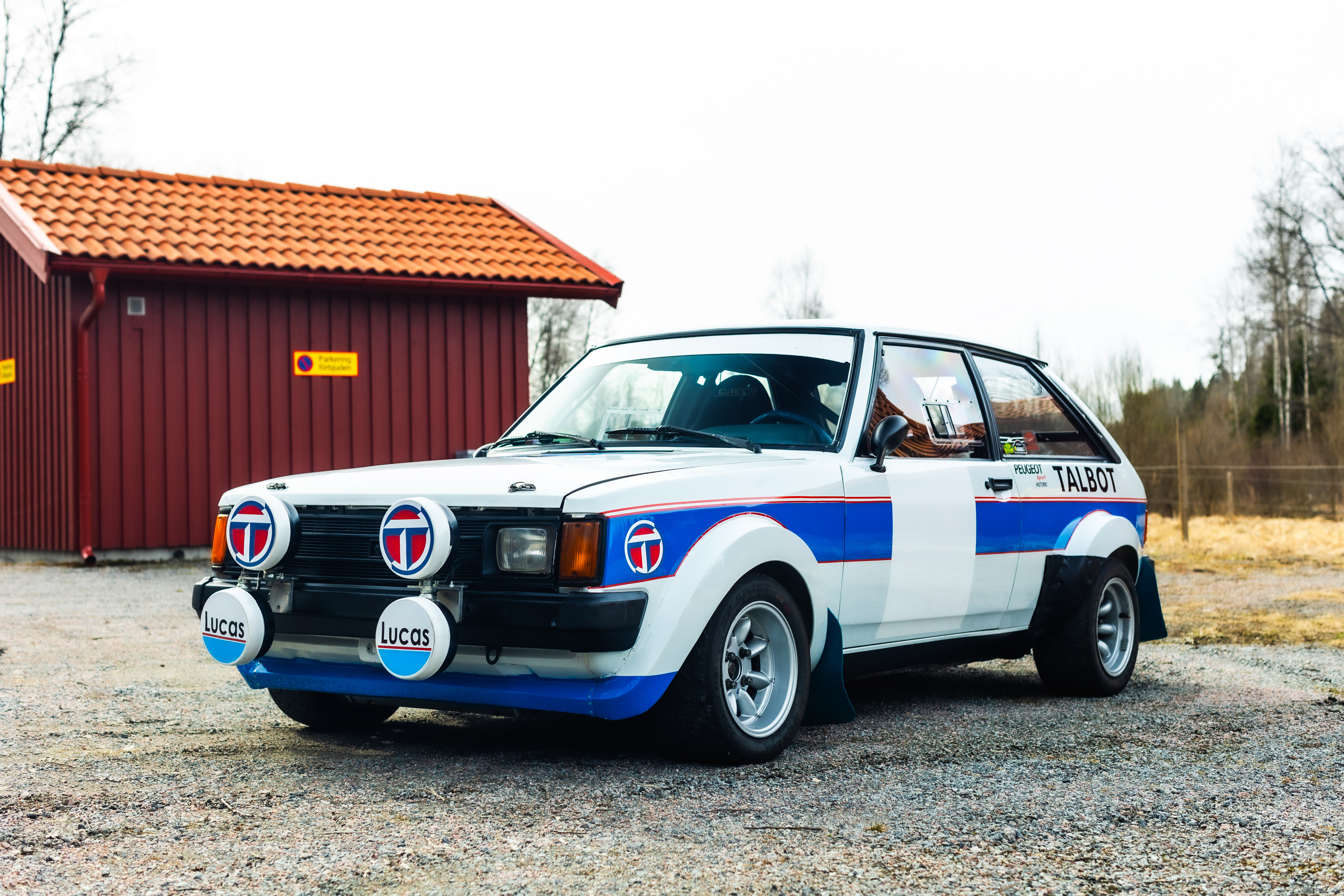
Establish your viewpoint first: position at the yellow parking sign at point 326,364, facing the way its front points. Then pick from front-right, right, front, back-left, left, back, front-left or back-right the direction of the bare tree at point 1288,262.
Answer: back-left

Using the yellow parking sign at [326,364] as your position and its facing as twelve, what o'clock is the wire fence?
The wire fence is roughly at 8 o'clock from the yellow parking sign.

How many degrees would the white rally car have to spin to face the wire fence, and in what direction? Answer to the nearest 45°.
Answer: approximately 180°

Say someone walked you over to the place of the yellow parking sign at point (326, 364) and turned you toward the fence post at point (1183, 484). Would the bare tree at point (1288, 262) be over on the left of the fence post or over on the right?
left

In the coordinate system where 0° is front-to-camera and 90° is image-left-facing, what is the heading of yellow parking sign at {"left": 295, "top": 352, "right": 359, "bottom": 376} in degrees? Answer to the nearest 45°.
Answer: approximately 0°

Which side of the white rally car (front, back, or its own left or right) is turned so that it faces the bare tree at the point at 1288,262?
back

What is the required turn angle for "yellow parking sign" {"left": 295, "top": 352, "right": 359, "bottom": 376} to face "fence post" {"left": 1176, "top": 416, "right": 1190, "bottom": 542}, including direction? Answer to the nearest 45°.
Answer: approximately 90° to its left

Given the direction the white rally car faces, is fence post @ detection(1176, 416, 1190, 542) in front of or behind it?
behind

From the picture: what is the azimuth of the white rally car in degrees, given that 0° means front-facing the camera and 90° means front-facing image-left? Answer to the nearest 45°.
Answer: approximately 45°
